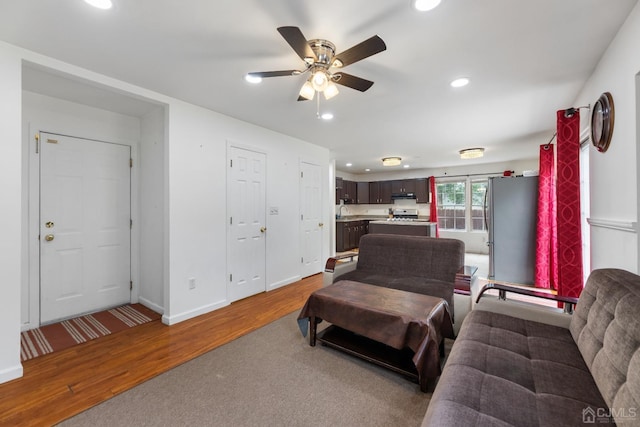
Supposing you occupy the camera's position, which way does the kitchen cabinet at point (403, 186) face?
facing the viewer

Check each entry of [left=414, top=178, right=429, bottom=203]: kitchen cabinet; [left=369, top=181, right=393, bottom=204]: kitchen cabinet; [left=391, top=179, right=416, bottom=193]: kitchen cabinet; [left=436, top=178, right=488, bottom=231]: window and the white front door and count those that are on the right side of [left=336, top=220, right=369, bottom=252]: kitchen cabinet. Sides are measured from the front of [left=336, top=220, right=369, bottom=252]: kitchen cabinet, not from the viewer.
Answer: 1

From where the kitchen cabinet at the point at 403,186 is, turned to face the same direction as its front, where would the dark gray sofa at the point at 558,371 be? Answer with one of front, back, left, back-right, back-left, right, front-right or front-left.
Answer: front

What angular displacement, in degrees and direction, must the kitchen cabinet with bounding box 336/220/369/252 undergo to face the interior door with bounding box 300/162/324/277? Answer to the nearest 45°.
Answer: approximately 45° to its right

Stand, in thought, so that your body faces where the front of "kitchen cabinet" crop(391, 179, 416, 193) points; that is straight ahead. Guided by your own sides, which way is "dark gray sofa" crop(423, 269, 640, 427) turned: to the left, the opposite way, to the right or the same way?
to the right

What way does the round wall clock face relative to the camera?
to the viewer's left

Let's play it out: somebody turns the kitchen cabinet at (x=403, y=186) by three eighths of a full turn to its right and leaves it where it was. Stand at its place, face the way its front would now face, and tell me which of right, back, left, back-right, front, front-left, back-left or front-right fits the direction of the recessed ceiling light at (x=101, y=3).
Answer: back-left

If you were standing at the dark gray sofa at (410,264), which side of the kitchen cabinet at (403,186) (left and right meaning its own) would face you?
front

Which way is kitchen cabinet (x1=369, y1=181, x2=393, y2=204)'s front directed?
toward the camera

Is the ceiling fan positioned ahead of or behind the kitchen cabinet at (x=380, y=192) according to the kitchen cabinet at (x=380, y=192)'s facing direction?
ahead

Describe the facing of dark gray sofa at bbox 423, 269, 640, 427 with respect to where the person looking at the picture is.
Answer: facing to the left of the viewer
